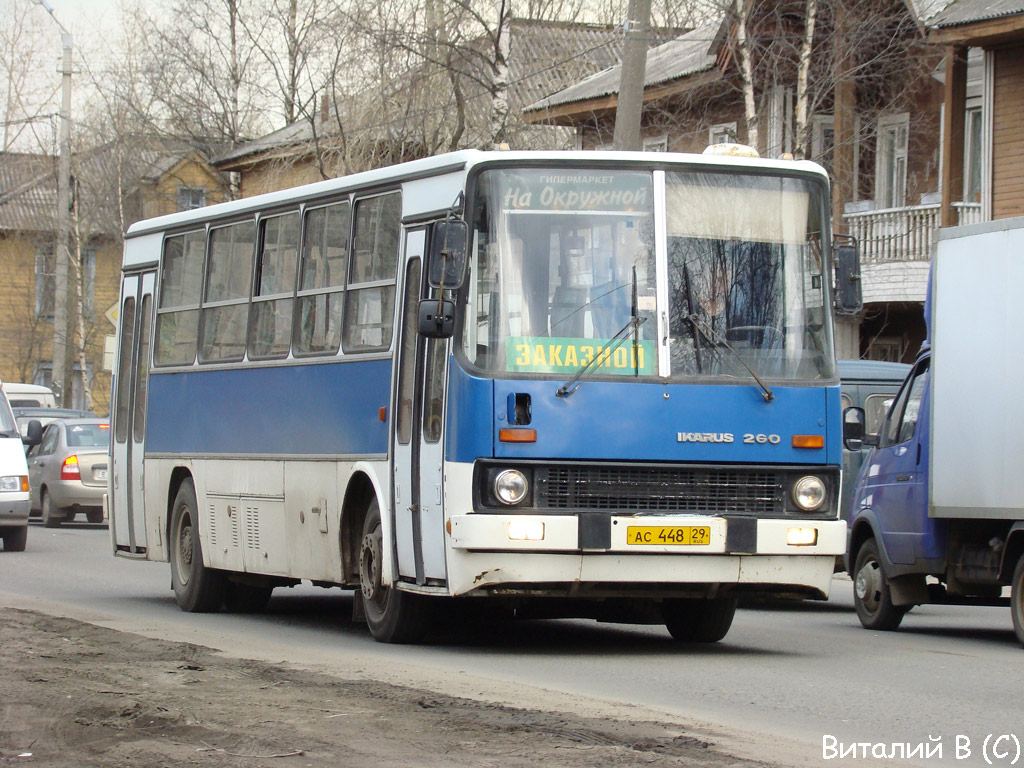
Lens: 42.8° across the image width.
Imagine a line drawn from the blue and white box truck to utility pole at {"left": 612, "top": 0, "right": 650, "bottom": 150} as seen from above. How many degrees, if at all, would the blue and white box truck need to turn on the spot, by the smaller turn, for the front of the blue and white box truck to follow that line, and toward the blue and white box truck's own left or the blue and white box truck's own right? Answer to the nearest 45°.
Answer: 0° — it already faces it

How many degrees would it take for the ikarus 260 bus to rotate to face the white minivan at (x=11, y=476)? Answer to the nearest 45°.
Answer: approximately 135° to its right

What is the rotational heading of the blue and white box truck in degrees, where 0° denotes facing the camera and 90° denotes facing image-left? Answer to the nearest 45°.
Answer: approximately 135°

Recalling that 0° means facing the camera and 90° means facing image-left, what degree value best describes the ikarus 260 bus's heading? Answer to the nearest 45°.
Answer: approximately 0°

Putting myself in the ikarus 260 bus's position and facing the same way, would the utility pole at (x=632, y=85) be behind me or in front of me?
behind

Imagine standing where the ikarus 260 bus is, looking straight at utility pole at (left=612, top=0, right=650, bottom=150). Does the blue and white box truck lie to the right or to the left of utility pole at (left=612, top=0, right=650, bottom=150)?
right

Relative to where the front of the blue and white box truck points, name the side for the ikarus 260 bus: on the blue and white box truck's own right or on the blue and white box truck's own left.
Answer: on the blue and white box truck's own left

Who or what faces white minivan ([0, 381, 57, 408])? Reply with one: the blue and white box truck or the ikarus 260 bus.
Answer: the blue and white box truck

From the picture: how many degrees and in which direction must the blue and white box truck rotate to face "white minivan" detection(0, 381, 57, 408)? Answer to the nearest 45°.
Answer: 0° — it already faces it

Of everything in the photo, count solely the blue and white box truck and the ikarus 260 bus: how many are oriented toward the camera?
1

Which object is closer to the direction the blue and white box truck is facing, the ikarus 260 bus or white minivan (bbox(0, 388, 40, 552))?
the white minivan
